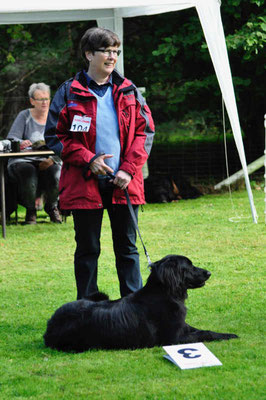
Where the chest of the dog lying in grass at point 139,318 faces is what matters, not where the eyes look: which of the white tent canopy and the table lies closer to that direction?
the white tent canopy

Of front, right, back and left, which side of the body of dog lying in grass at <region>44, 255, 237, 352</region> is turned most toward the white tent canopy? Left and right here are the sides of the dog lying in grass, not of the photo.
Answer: left

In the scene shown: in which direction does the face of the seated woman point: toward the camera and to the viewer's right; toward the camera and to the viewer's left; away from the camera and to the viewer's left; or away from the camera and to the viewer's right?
toward the camera and to the viewer's right

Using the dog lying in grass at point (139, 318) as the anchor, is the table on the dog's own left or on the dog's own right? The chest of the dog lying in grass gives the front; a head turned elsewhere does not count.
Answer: on the dog's own left

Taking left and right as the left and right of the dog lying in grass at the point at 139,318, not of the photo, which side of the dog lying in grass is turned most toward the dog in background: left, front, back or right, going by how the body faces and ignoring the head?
left

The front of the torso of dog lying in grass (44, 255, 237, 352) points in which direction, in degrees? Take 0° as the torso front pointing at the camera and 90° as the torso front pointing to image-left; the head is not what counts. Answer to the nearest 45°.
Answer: approximately 270°
